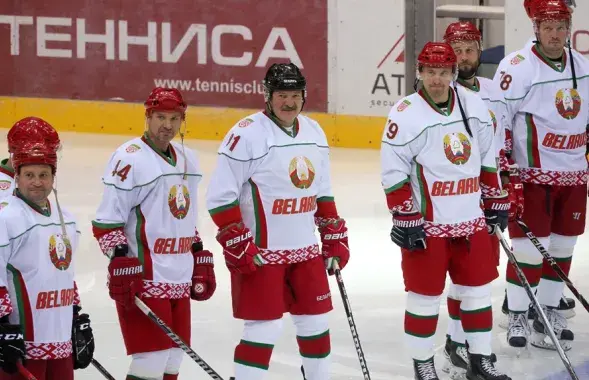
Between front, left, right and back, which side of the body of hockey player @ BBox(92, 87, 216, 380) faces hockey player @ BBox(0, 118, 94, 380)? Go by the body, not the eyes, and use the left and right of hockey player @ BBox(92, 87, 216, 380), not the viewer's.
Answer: right

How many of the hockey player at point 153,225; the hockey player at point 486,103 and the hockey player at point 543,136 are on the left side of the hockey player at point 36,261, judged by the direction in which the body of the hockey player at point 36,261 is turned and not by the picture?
3

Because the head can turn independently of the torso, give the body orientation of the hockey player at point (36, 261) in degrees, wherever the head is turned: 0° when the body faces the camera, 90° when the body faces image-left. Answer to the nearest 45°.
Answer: approximately 315°

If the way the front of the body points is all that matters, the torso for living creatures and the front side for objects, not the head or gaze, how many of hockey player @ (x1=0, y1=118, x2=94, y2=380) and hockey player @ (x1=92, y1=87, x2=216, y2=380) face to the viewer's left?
0

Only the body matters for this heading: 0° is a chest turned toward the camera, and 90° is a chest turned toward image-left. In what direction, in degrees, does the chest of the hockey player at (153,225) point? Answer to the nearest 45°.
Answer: approximately 315°

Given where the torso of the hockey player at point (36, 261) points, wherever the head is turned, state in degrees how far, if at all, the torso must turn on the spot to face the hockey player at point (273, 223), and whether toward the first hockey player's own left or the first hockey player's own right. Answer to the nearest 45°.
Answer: approximately 90° to the first hockey player's own left

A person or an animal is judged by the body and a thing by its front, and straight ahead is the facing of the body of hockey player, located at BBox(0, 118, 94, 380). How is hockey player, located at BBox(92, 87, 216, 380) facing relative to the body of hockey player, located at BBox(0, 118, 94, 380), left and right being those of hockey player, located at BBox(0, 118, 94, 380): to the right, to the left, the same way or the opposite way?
the same way

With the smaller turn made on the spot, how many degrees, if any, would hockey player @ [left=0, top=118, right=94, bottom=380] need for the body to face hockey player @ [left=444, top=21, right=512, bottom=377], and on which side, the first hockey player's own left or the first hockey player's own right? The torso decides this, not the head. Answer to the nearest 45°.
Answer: approximately 90° to the first hockey player's own left

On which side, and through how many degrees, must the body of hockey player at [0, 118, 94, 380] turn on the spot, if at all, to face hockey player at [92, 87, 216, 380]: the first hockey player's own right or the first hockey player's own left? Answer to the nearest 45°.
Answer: approximately 90° to the first hockey player's own left

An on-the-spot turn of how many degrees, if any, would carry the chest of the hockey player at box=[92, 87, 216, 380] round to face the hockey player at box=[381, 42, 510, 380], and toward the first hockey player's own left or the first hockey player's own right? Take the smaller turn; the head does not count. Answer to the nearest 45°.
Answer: approximately 45° to the first hockey player's own left

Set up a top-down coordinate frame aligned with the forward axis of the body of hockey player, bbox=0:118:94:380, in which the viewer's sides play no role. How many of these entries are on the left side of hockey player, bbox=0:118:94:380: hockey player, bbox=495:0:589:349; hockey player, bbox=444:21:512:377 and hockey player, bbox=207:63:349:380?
3

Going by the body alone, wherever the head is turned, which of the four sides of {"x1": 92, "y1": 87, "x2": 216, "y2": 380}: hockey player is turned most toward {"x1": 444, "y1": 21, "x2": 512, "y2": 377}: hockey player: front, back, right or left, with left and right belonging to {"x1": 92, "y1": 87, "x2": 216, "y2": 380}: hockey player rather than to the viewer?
left

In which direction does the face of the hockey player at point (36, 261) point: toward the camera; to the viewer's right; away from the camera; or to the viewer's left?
toward the camera

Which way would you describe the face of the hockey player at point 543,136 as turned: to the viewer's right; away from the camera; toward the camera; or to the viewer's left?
toward the camera

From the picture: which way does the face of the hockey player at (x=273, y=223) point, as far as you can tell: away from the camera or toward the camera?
toward the camera

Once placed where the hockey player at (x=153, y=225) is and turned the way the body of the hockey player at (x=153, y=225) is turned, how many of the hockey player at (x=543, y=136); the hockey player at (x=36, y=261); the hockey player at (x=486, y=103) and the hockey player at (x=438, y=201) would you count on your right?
1
